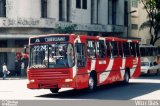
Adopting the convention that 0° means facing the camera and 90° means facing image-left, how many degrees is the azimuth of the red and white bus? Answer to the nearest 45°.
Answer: approximately 45°

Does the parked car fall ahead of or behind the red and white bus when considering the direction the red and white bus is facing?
behind
